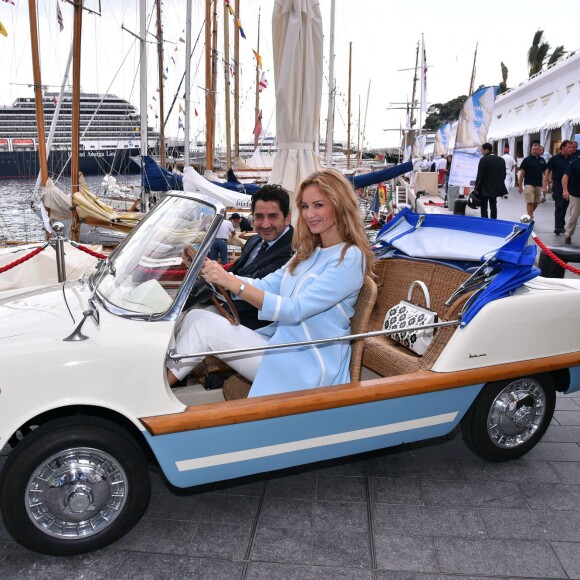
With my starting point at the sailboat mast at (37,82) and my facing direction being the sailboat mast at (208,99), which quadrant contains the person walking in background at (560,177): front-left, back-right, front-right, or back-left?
front-right

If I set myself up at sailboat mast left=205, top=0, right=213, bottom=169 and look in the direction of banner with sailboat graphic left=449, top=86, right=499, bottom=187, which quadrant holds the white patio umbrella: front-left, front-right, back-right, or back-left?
front-right

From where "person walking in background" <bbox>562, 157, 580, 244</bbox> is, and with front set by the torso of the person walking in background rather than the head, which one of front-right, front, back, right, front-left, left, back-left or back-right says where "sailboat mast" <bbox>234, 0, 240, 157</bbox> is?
right

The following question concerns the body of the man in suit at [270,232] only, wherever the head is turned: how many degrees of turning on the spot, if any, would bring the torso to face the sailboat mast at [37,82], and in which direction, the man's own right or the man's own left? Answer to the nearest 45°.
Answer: approximately 90° to the man's own right

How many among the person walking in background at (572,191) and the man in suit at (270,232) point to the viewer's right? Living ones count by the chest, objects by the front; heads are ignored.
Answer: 0

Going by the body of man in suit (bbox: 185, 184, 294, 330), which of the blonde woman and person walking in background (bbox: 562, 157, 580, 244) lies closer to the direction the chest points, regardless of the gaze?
the blonde woman

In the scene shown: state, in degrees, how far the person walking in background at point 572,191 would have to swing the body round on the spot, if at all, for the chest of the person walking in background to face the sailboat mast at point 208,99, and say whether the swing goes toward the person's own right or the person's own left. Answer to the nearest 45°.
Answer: approximately 45° to the person's own right

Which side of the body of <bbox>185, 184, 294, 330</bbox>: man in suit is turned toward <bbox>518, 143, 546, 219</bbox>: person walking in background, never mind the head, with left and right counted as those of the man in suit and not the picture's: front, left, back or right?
back

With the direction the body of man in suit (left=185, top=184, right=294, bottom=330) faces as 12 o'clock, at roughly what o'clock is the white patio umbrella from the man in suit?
The white patio umbrella is roughly at 5 o'clock from the man in suit.

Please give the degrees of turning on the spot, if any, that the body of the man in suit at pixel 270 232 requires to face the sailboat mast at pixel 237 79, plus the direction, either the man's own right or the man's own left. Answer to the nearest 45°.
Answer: approximately 135° to the man's own right

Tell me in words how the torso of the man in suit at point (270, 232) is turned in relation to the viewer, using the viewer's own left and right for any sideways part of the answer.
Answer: facing the viewer and to the left of the viewer

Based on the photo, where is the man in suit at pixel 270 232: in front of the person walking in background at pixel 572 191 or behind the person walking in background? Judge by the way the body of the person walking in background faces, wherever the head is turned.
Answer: in front

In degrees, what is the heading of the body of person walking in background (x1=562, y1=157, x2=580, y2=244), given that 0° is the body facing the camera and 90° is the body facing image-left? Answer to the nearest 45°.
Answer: approximately 45°
